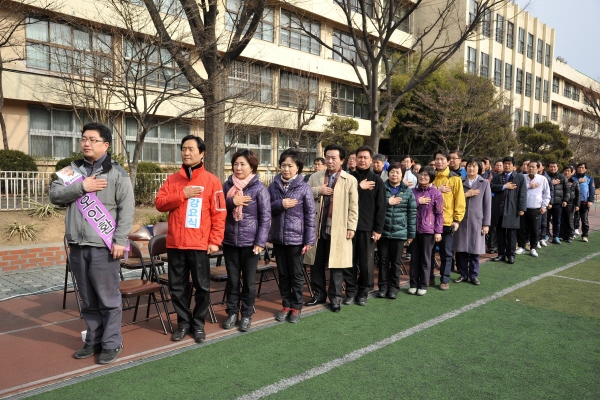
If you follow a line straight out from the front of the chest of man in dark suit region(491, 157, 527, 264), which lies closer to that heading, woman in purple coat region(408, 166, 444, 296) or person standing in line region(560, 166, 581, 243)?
the woman in purple coat

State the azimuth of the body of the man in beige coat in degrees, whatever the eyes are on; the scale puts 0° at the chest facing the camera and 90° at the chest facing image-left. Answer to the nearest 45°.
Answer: approximately 45°

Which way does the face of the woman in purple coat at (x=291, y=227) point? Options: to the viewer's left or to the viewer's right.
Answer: to the viewer's left

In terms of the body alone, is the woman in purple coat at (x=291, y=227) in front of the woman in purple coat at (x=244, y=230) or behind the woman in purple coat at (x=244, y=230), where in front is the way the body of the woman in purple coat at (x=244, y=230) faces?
behind

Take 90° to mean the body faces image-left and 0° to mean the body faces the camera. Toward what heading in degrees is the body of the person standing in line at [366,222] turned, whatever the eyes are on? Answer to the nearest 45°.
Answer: approximately 45°
